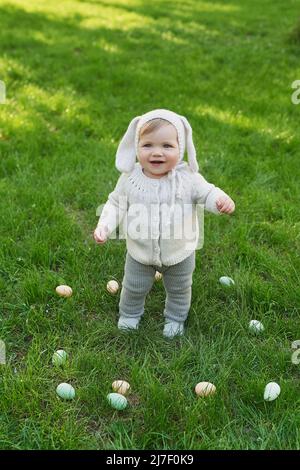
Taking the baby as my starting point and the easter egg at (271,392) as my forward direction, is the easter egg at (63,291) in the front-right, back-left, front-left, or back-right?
back-right

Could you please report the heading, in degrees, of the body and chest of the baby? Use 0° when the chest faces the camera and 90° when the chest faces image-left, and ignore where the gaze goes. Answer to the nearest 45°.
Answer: approximately 0°

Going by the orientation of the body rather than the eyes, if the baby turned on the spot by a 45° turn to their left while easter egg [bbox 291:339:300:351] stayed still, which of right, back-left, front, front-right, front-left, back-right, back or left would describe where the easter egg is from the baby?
front-left

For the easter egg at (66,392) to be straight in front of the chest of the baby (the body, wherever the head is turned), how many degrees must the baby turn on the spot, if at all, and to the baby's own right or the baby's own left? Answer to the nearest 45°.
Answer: approximately 45° to the baby's own right

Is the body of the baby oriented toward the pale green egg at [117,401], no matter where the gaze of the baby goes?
yes
